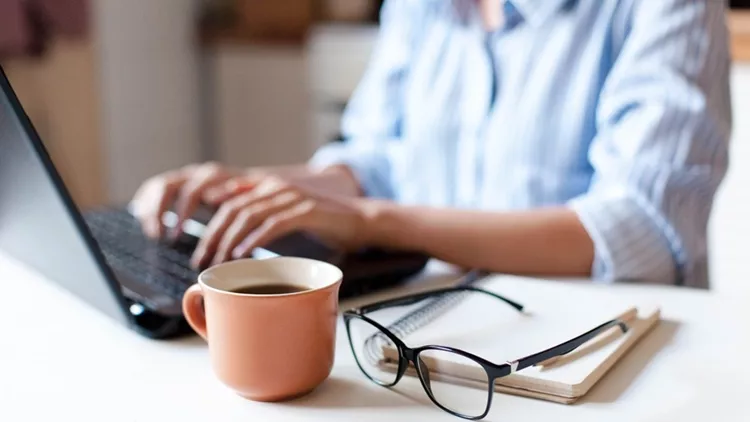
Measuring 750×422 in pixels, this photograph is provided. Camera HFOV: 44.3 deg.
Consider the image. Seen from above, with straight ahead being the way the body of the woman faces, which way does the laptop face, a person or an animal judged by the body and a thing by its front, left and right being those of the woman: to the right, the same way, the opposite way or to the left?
the opposite way

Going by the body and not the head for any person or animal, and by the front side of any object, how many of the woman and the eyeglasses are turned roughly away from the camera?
0

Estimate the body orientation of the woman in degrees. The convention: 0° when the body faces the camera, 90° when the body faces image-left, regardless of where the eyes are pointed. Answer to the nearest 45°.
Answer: approximately 45°

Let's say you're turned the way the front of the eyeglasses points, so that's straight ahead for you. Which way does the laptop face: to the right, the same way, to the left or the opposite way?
the opposite way

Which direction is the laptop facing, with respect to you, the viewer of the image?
facing away from the viewer and to the right of the viewer
